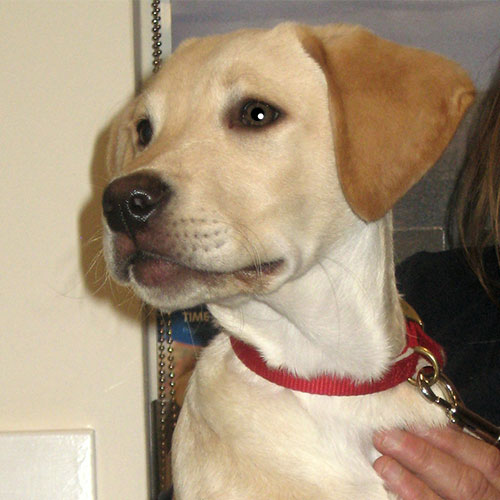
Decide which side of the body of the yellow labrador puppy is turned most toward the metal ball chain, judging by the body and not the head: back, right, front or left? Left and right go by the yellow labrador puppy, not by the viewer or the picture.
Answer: right

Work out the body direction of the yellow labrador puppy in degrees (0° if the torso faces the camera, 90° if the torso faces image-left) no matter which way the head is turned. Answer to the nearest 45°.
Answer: approximately 45°
